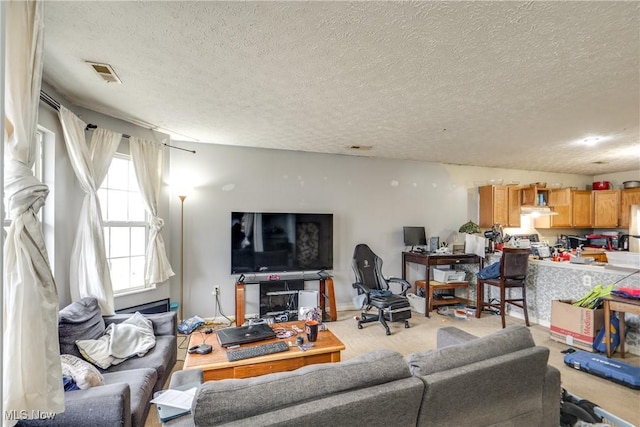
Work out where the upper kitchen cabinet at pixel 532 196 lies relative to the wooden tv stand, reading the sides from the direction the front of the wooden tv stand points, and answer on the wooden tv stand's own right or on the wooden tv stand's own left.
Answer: on the wooden tv stand's own left

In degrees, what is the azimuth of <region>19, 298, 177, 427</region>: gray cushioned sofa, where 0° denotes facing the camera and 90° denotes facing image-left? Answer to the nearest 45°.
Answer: approximately 270°

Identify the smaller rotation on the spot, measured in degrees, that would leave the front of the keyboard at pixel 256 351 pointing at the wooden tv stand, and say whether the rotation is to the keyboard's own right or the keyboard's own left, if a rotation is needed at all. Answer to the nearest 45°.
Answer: approximately 135° to the keyboard's own left

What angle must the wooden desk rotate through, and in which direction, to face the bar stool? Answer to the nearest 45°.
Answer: approximately 45° to its left

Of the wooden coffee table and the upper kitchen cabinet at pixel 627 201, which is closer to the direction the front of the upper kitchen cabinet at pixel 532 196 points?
the wooden coffee table

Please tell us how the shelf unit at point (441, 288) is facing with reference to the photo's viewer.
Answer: facing the viewer

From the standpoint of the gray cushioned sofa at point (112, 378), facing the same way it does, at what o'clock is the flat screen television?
The flat screen television is roughly at 11 o'clock from the gray cushioned sofa.

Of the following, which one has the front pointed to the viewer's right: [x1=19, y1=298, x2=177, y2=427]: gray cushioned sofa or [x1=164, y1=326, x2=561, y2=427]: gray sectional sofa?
[x1=19, y1=298, x2=177, y2=427]: gray cushioned sofa

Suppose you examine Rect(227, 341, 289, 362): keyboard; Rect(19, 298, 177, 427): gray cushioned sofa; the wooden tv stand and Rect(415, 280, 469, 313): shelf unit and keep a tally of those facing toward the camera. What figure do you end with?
3

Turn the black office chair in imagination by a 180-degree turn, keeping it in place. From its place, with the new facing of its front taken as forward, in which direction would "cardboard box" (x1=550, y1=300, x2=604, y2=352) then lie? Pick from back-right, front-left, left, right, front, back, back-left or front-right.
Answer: back-right

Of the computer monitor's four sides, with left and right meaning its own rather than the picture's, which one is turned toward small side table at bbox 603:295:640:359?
left
